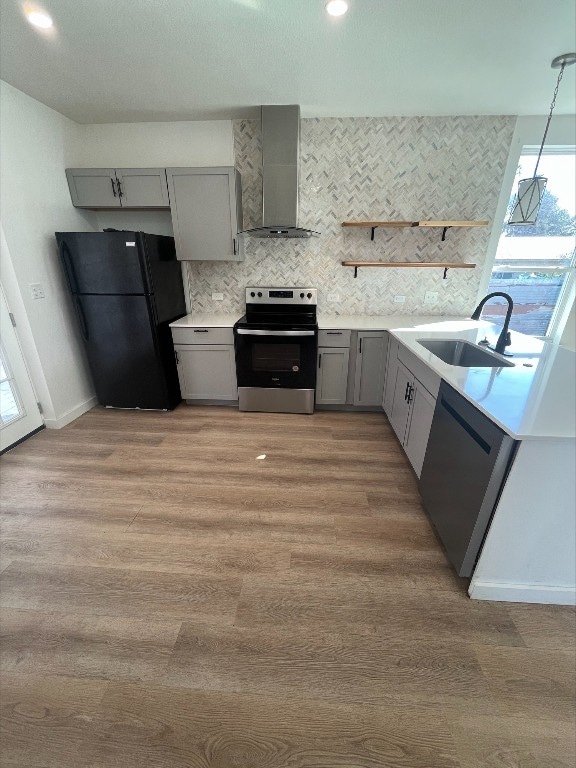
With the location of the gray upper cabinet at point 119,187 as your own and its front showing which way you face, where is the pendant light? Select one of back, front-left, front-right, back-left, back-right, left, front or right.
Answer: front-left

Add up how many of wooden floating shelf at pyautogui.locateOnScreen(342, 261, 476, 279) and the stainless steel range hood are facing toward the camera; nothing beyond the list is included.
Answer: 2

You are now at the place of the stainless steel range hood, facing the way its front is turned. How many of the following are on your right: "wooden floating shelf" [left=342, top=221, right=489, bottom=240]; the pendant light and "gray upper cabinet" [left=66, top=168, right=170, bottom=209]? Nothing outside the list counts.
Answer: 1

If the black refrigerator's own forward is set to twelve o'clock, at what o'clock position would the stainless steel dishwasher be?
The stainless steel dishwasher is roughly at 11 o'clock from the black refrigerator.

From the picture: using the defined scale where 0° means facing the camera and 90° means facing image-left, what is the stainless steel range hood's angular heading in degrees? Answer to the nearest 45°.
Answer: approximately 0°

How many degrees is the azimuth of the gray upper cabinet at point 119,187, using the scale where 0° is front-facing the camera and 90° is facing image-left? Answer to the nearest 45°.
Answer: approximately 0°

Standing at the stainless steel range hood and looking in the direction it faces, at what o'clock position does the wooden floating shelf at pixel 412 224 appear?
The wooden floating shelf is roughly at 9 o'clock from the stainless steel range hood.
